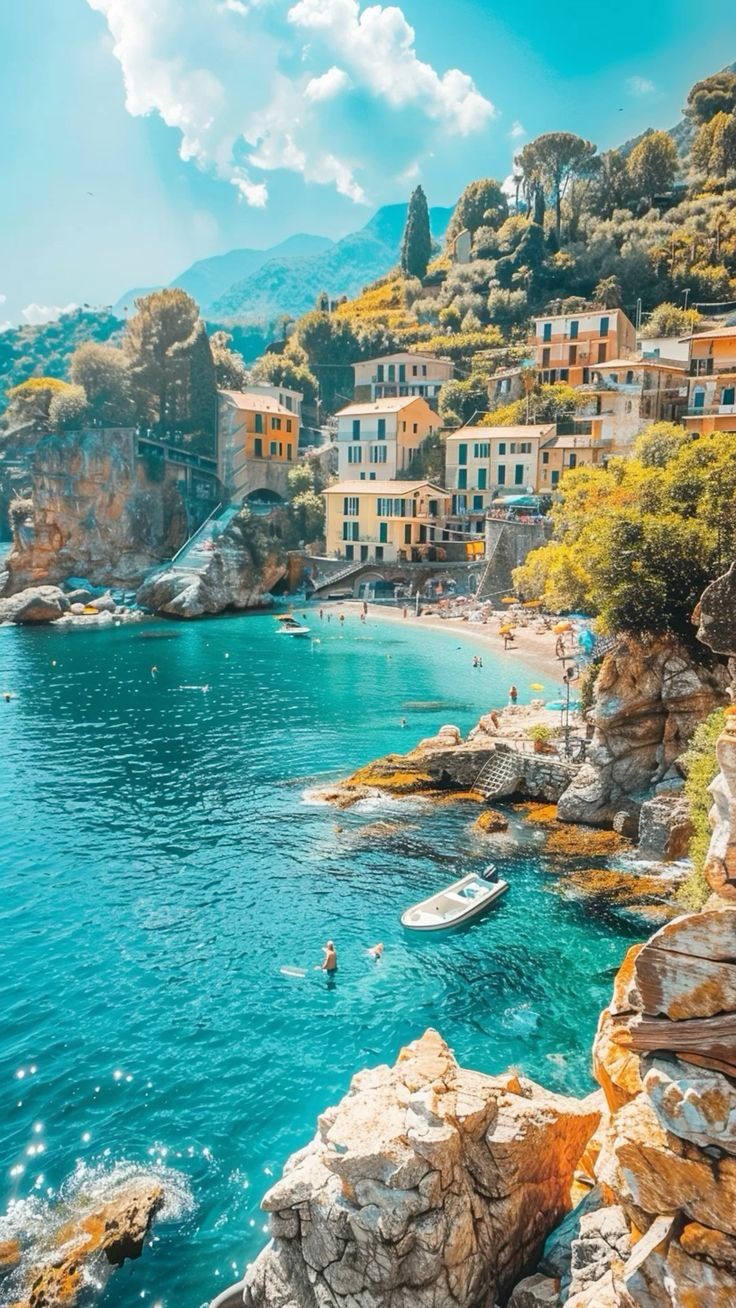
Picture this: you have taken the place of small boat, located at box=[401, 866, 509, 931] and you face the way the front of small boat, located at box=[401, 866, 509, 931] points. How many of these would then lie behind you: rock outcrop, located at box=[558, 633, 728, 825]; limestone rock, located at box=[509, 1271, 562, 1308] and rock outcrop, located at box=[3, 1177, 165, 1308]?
1

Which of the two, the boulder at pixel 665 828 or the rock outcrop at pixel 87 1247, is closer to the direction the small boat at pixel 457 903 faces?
the rock outcrop

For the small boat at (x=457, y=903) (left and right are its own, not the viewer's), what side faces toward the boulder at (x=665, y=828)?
back

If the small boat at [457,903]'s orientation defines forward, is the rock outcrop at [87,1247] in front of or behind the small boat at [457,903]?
in front

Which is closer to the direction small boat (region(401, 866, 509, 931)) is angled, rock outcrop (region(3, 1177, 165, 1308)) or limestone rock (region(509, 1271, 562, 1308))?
the rock outcrop

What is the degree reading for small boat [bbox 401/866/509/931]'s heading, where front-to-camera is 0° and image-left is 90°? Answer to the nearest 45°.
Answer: approximately 45°

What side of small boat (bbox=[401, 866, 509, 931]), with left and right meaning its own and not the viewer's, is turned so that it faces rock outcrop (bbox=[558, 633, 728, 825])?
back

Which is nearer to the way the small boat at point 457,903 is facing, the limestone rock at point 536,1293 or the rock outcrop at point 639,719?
the limestone rock

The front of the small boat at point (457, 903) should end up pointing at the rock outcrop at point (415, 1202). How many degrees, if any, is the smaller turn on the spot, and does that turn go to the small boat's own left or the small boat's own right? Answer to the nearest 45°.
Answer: approximately 45° to the small boat's own left

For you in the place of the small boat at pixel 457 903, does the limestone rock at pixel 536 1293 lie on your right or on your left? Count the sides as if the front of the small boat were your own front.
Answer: on your left

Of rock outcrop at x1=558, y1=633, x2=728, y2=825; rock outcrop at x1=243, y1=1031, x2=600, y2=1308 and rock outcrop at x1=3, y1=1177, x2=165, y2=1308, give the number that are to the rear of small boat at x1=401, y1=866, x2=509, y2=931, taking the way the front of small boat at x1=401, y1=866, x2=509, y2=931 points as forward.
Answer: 1
